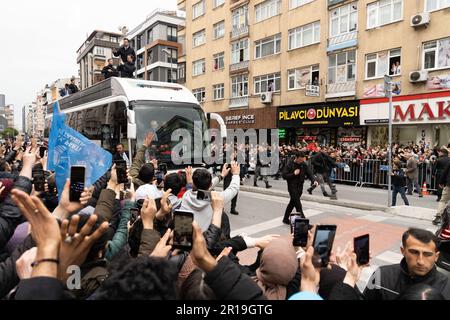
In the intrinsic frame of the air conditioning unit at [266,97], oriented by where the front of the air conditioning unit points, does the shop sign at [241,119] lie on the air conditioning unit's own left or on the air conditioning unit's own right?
on the air conditioning unit's own right

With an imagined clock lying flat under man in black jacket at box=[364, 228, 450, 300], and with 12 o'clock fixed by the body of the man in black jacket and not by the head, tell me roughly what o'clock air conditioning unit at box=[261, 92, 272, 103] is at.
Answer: The air conditioning unit is roughly at 5 o'clock from the man in black jacket.

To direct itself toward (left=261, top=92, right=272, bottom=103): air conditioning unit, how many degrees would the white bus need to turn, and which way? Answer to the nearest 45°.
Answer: approximately 90° to its left

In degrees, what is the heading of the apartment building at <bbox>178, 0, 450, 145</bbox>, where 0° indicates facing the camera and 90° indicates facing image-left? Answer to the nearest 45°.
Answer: approximately 45°

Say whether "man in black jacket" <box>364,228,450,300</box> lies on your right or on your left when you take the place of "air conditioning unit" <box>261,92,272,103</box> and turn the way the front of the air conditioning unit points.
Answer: on your left
